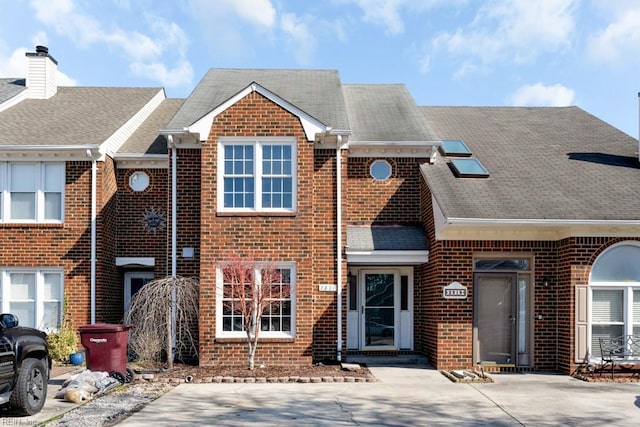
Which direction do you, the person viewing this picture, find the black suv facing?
facing away from the viewer and to the right of the viewer

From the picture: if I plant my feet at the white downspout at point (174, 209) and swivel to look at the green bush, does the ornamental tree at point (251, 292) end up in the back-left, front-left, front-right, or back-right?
back-left

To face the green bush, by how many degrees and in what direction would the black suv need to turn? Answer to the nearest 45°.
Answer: approximately 45° to its left

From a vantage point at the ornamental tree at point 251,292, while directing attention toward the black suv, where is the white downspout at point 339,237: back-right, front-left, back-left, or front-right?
back-left
